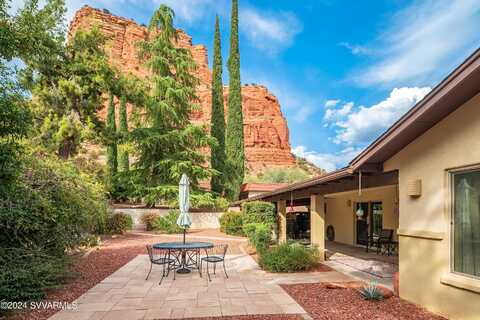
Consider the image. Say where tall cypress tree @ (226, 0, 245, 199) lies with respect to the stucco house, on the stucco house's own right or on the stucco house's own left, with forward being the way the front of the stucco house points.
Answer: on the stucco house's own right

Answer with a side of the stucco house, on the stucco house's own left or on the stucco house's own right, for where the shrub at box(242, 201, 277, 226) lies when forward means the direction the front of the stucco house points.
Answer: on the stucco house's own right

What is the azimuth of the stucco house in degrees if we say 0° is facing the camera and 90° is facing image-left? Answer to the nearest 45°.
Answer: approximately 45°

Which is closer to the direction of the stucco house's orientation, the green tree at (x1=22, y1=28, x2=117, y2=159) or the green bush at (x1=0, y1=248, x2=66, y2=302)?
the green bush

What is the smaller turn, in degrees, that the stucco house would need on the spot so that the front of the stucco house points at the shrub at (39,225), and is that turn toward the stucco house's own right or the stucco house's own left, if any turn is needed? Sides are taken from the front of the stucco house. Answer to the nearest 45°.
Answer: approximately 45° to the stucco house's own right

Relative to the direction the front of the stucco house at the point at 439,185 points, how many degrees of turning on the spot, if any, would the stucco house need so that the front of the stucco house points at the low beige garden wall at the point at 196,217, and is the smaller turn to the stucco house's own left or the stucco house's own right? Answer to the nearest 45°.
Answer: approximately 90° to the stucco house's own right

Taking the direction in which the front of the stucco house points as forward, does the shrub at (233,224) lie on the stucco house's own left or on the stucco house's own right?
on the stucco house's own right

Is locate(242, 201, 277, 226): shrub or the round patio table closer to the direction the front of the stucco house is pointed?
the round patio table
